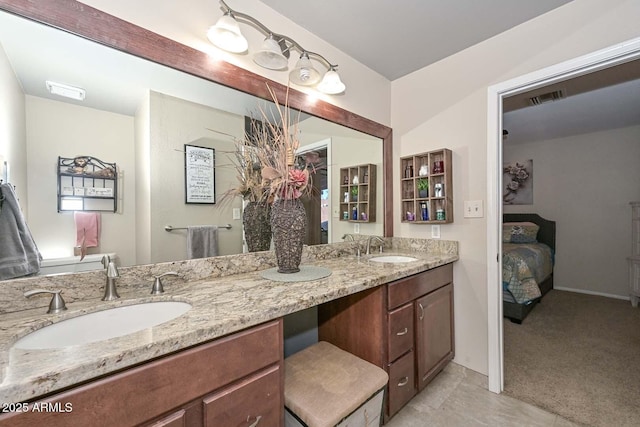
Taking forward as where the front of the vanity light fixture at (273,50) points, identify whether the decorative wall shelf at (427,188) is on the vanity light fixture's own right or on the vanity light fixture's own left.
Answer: on the vanity light fixture's own left

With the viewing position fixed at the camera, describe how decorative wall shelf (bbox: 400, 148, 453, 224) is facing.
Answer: facing the viewer and to the left of the viewer

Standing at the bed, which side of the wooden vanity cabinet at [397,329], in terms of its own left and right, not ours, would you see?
left

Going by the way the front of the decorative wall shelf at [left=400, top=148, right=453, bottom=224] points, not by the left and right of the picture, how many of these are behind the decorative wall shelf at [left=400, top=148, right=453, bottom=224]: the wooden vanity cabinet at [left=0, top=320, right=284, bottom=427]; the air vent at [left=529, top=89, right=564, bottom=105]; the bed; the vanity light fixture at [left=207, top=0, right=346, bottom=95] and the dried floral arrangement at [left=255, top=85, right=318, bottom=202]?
2

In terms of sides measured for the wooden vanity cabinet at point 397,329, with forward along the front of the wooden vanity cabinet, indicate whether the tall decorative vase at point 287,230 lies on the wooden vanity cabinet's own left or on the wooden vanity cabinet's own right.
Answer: on the wooden vanity cabinet's own right

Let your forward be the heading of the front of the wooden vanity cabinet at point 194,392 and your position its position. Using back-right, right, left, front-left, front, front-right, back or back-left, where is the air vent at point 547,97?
front-left

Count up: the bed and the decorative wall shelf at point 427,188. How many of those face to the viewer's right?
0

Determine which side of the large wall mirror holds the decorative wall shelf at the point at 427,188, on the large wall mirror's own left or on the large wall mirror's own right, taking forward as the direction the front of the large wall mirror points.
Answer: on the large wall mirror's own left

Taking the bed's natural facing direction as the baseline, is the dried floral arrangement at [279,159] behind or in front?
in front

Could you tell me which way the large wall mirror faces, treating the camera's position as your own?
facing the viewer and to the right of the viewer

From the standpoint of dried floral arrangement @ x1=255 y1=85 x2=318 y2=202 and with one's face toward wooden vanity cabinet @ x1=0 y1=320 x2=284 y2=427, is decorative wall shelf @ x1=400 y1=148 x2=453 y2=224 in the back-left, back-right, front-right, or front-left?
back-left

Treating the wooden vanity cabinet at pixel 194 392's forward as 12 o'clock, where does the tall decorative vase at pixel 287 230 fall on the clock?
The tall decorative vase is roughly at 9 o'clock from the wooden vanity cabinet.
